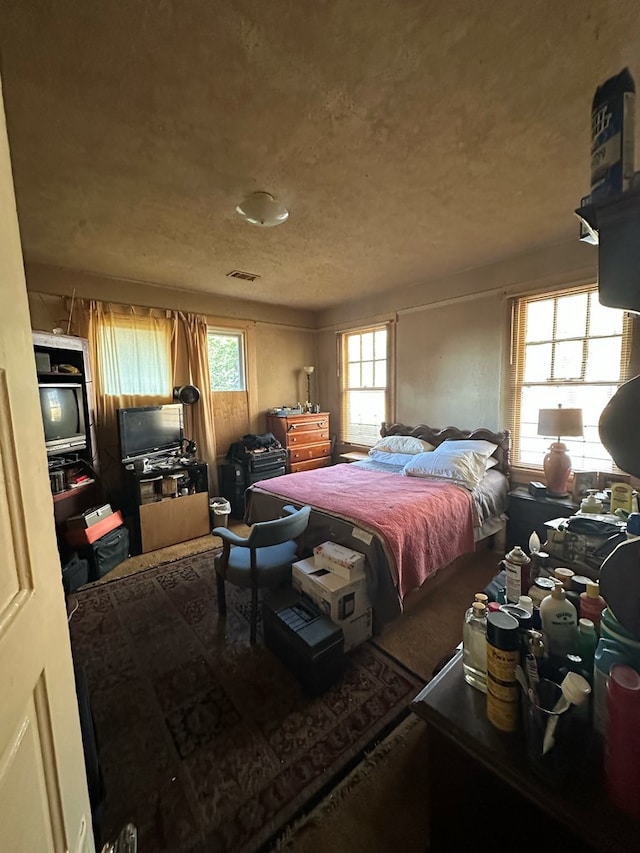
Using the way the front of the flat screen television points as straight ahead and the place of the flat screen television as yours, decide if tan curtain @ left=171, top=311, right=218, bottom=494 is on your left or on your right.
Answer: on your left

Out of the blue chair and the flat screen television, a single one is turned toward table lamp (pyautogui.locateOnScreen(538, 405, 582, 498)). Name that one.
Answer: the flat screen television

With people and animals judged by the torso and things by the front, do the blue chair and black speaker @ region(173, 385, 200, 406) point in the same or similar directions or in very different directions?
very different directions

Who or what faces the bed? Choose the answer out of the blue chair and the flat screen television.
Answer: the flat screen television

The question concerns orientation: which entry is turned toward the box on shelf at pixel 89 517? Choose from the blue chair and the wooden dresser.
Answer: the blue chair

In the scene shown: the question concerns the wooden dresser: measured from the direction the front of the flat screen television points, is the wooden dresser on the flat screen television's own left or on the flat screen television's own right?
on the flat screen television's own left

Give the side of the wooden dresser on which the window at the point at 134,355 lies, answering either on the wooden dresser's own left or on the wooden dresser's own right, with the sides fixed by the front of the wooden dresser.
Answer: on the wooden dresser's own right

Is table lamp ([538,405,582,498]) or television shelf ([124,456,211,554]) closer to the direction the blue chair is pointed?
the television shelf

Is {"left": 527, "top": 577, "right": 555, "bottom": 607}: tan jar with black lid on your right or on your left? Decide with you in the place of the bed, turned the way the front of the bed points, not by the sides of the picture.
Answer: on your left
